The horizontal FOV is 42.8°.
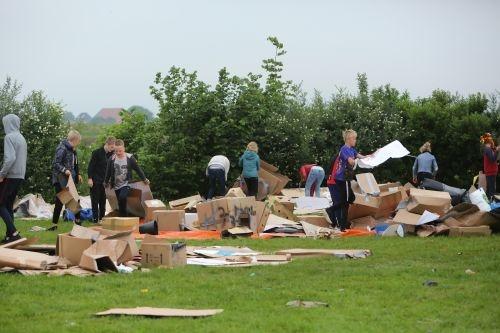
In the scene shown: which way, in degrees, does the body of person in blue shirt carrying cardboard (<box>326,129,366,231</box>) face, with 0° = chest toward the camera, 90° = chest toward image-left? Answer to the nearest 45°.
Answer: approximately 270°

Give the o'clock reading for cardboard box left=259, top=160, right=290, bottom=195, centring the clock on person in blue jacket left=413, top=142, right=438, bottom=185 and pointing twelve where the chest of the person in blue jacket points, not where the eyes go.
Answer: The cardboard box is roughly at 9 o'clock from the person in blue jacket.

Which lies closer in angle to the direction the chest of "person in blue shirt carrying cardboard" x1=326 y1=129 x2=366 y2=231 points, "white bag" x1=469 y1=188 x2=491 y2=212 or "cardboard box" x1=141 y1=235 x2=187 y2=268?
the white bag

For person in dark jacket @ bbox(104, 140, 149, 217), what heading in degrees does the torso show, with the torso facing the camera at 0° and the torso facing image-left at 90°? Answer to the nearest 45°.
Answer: approximately 0°

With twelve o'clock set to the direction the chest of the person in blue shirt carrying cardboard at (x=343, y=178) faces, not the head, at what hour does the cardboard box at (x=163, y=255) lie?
The cardboard box is roughly at 4 o'clock from the person in blue shirt carrying cardboard.

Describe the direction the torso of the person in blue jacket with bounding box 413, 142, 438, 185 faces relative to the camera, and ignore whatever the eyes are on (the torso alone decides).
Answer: away from the camera

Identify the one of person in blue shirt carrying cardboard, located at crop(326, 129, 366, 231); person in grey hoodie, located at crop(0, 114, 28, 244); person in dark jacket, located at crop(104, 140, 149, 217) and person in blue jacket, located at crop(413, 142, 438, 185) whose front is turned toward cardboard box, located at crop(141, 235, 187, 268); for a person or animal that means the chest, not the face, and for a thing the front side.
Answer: person in dark jacket, located at crop(104, 140, 149, 217)
